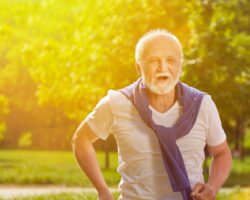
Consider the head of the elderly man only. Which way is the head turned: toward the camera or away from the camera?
toward the camera

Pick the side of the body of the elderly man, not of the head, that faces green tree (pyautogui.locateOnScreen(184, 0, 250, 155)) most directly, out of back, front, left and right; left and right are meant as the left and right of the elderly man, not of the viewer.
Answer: back

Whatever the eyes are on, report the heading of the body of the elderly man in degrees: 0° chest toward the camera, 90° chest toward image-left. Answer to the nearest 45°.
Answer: approximately 0°
